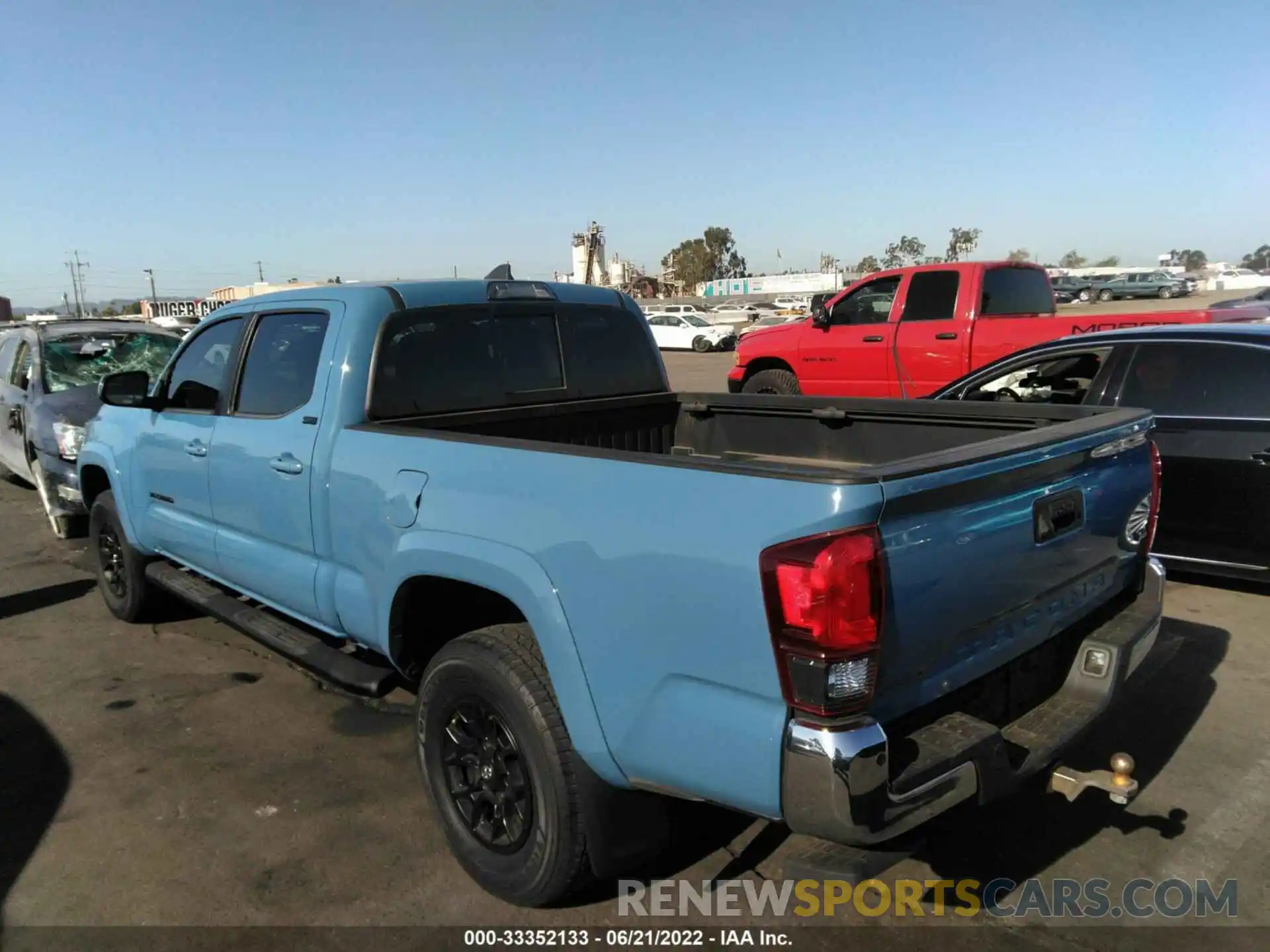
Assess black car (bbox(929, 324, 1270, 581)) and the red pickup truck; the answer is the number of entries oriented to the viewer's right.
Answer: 0

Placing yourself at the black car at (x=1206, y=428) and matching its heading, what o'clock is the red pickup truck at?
The red pickup truck is roughly at 2 o'clock from the black car.

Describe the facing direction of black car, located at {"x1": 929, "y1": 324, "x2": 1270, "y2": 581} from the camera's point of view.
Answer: facing to the left of the viewer

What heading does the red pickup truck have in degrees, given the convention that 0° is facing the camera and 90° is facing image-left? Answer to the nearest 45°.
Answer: approximately 135°

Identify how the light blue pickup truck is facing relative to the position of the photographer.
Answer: facing away from the viewer and to the left of the viewer

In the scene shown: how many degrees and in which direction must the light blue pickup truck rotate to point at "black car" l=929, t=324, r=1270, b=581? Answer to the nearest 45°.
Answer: approximately 90° to its right

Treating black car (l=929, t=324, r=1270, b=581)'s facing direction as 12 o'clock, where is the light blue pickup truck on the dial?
The light blue pickup truck is roughly at 10 o'clock from the black car.

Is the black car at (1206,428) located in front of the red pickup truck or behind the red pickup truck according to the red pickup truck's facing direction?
behind
